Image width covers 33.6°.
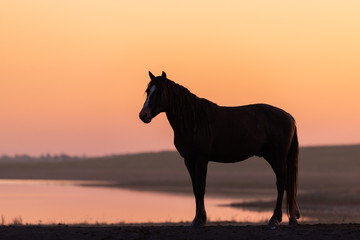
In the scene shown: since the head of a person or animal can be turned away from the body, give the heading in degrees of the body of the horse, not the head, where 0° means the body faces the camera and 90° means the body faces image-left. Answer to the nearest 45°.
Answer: approximately 90°
